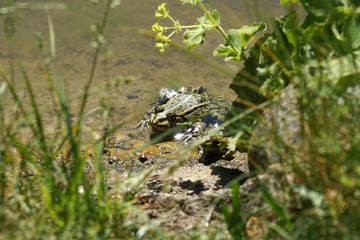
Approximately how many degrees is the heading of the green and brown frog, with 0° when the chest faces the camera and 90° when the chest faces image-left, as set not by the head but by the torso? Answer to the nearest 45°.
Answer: approximately 45°
